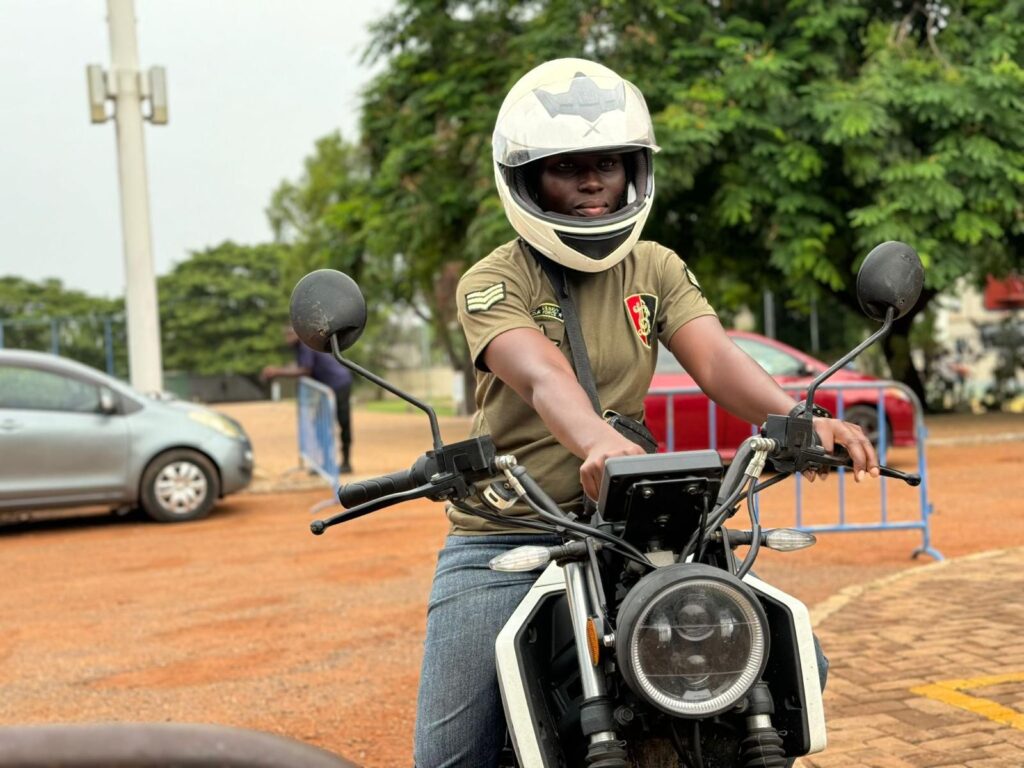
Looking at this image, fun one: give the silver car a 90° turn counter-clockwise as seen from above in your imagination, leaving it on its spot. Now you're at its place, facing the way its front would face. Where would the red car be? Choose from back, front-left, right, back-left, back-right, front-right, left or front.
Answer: right

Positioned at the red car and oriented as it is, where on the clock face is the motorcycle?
The motorcycle is roughly at 3 o'clock from the red car.

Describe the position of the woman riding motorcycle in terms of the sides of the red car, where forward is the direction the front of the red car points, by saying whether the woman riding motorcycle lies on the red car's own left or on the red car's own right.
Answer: on the red car's own right

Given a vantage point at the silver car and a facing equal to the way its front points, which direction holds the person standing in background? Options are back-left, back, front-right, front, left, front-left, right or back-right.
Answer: front-left

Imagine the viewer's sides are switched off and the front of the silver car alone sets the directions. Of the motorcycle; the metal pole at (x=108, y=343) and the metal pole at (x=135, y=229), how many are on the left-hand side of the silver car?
2

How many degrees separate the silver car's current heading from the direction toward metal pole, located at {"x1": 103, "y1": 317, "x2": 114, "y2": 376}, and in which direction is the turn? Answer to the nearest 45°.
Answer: approximately 90° to its left

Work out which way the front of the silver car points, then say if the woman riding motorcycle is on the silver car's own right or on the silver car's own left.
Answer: on the silver car's own right

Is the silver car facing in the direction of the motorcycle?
no

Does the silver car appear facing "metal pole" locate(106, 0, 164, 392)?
no

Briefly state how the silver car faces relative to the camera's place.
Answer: facing to the right of the viewer

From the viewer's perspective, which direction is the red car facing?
to the viewer's right

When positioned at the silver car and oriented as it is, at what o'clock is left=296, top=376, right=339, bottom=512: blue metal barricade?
The blue metal barricade is roughly at 11 o'clock from the silver car.

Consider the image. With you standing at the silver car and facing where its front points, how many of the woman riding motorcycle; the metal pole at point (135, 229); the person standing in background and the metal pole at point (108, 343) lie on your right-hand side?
1

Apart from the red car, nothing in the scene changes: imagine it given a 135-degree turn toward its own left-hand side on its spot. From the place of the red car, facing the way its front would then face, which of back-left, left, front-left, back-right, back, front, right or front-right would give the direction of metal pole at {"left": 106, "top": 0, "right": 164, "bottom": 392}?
front-left

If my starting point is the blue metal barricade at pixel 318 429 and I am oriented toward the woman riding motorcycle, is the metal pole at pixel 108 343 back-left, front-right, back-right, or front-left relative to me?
back-right

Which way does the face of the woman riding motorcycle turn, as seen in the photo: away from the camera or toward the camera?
toward the camera
